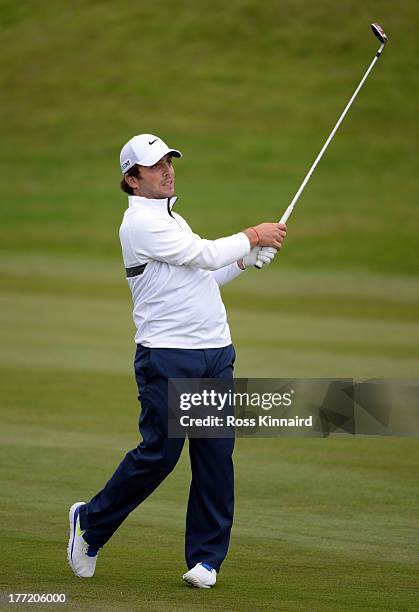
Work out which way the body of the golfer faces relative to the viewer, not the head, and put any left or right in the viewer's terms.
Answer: facing the viewer and to the right of the viewer
